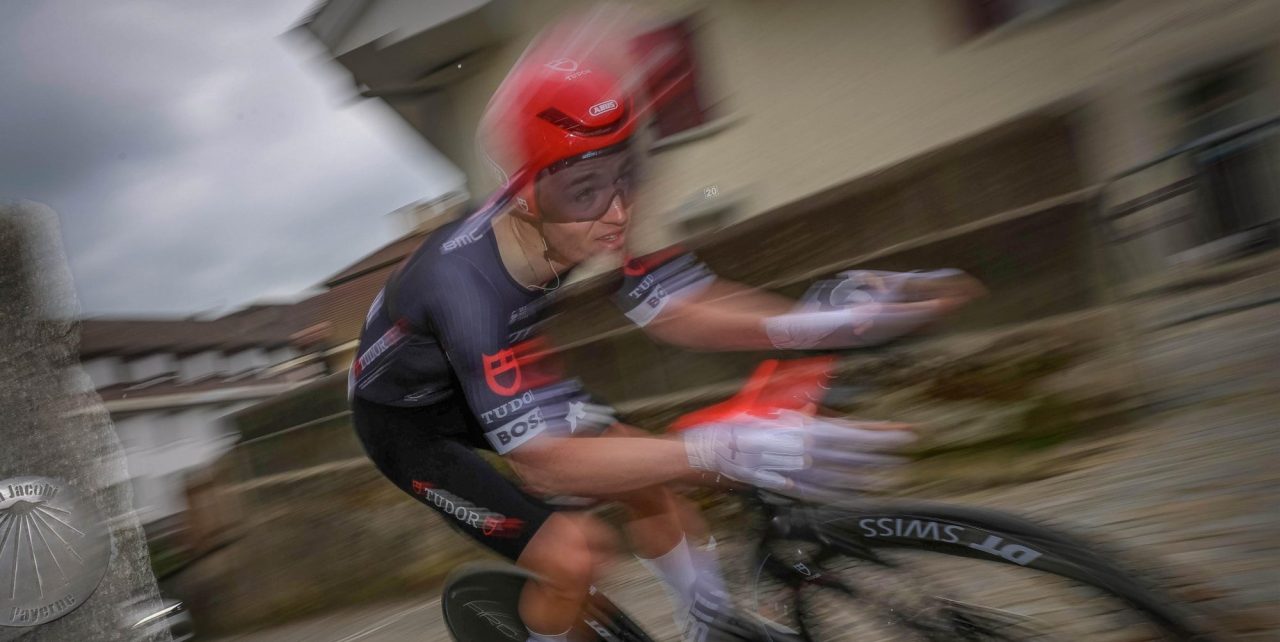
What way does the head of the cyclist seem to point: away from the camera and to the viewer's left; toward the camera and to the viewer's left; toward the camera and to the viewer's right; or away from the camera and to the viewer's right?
toward the camera and to the viewer's right

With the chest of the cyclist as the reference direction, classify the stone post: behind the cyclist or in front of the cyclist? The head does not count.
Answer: behind

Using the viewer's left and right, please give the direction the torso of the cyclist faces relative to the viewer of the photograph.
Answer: facing the viewer and to the right of the viewer
